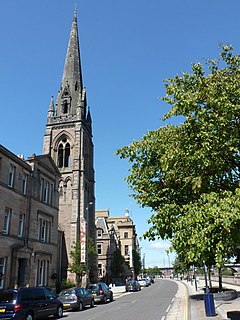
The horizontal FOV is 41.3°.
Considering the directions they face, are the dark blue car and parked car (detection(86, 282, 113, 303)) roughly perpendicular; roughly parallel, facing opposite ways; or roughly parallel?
roughly parallel

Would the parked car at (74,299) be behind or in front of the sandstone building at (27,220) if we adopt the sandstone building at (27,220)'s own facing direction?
in front

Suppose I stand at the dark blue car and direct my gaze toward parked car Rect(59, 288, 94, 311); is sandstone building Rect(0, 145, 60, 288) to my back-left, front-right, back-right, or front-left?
front-left

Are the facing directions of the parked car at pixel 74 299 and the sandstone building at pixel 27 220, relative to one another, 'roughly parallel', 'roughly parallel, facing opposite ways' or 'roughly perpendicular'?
roughly perpendicular

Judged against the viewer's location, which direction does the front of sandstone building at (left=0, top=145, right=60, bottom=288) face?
facing the viewer and to the right of the viewer
